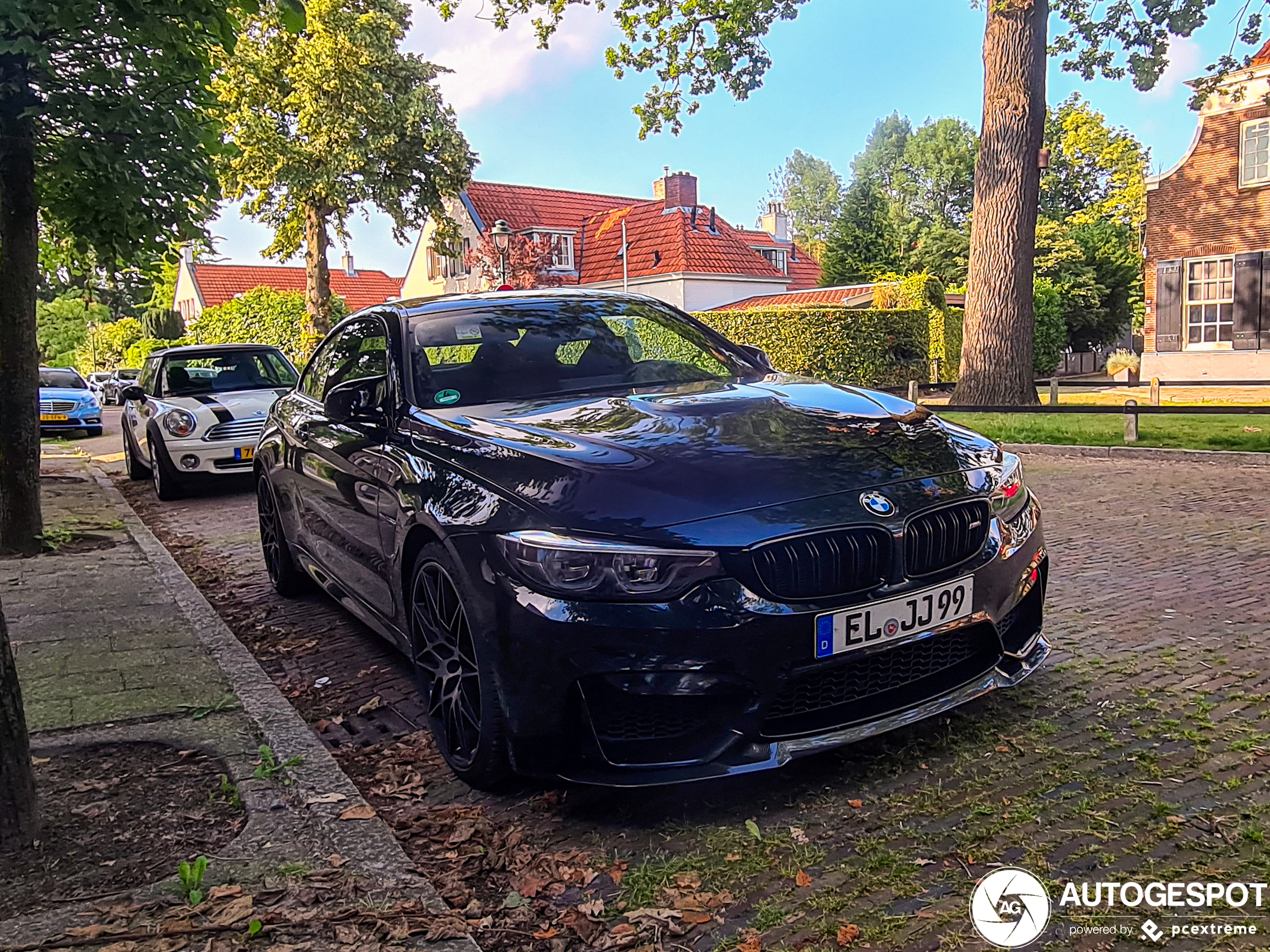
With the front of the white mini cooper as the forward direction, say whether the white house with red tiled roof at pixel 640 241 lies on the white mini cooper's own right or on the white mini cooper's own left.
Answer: on the white mini cooper's own left

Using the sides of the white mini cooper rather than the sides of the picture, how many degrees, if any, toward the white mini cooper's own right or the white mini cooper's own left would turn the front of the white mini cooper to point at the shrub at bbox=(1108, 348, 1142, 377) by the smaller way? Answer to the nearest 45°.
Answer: approximately 90° to the white mini cooper's own left

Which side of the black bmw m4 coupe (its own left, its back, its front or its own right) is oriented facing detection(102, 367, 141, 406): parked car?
back

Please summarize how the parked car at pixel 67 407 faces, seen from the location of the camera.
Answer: facing the viewer

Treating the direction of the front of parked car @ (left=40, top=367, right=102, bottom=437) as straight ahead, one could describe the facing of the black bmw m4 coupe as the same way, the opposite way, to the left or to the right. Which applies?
the same way

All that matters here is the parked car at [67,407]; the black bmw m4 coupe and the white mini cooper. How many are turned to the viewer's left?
0

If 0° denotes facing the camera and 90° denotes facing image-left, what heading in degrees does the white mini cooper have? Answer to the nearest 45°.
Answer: approximately 315°

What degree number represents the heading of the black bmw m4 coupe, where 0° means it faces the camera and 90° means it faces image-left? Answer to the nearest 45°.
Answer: approximately 315°

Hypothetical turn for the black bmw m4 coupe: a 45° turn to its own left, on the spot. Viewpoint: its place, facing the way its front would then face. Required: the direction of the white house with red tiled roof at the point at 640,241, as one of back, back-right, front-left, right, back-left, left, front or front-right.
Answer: left

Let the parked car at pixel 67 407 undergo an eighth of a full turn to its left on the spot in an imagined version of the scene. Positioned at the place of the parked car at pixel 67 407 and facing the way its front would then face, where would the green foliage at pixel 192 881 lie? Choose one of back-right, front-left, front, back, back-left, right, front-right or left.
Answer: front-right

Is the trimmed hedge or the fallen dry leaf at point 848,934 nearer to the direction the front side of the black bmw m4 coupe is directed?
the fallen dry leaf

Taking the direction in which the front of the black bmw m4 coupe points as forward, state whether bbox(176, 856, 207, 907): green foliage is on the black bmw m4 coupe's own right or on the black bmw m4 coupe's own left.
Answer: on the black bmw m4 coupe's own right

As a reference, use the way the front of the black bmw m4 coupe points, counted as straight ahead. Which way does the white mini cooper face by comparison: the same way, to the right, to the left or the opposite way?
the same way

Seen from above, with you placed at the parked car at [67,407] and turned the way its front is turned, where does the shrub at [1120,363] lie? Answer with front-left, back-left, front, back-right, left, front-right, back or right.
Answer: left
